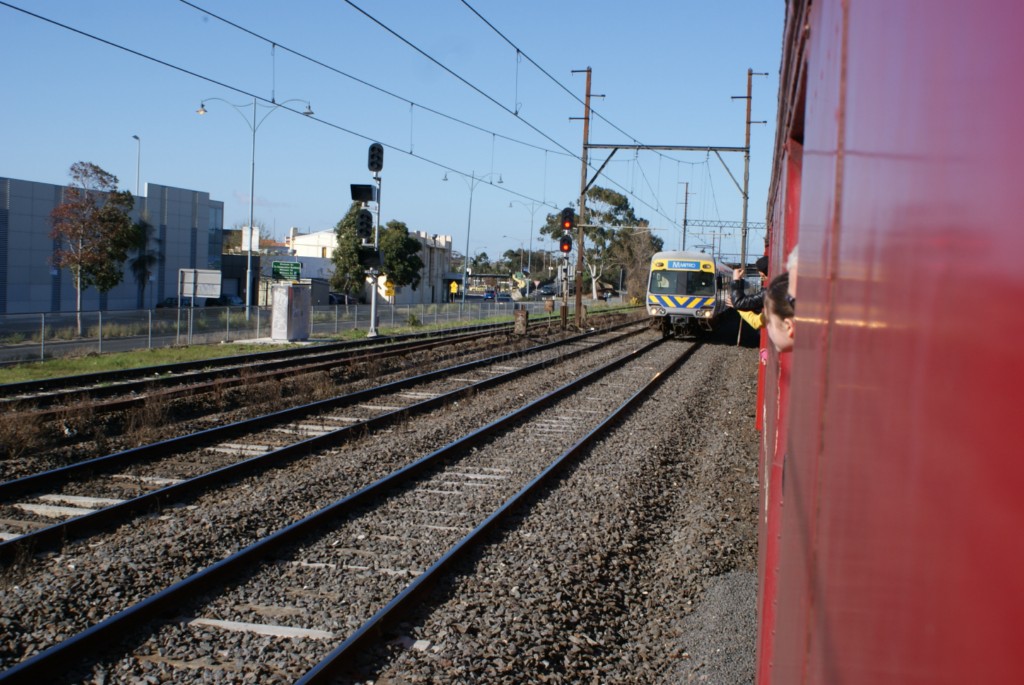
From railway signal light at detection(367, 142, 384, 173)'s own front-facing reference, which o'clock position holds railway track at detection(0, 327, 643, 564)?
The railway track is roughly at 12 o'clock from the railway signal light.

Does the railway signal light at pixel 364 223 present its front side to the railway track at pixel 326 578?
yes

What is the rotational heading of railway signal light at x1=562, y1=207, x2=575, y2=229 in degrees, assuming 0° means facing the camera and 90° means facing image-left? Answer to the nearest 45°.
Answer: approximately 0°

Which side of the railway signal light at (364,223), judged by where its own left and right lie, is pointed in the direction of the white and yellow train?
left

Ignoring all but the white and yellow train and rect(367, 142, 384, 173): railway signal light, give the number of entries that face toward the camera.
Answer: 2

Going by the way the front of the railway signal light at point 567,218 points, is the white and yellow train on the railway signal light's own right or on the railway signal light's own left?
on the railway signal light's own left

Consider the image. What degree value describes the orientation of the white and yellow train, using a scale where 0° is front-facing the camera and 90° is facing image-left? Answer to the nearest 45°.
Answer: approximately 0°
